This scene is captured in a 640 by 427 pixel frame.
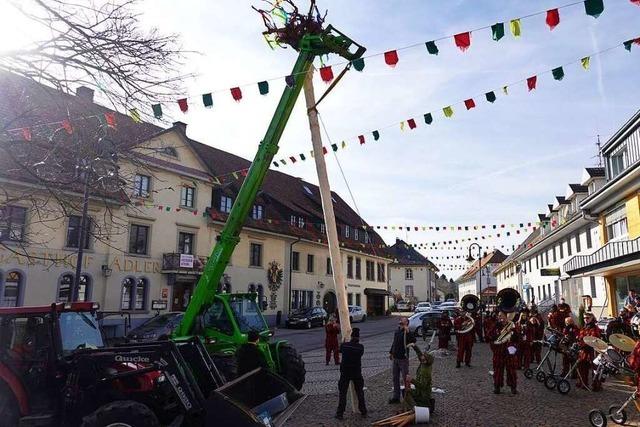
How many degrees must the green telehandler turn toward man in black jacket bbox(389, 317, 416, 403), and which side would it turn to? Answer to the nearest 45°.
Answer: approximately 45° to its left

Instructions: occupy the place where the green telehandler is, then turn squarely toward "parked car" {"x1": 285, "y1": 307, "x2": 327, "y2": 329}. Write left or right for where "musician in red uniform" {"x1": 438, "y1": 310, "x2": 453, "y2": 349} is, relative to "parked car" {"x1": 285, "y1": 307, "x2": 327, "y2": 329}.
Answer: right

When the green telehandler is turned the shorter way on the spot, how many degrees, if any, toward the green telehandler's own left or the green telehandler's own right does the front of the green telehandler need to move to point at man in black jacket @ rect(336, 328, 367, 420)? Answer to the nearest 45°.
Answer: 0° — it already faces them

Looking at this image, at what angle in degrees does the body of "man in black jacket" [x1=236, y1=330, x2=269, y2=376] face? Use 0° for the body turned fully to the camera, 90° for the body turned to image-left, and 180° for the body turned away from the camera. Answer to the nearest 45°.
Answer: approximately 225°

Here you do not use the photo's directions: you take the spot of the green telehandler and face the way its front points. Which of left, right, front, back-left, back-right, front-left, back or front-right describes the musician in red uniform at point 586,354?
front-left

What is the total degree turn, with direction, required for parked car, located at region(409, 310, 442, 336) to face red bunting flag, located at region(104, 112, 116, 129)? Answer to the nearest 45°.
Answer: approximately 45° to its left

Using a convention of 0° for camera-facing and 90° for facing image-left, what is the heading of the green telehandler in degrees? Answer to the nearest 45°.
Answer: approximately 315°
